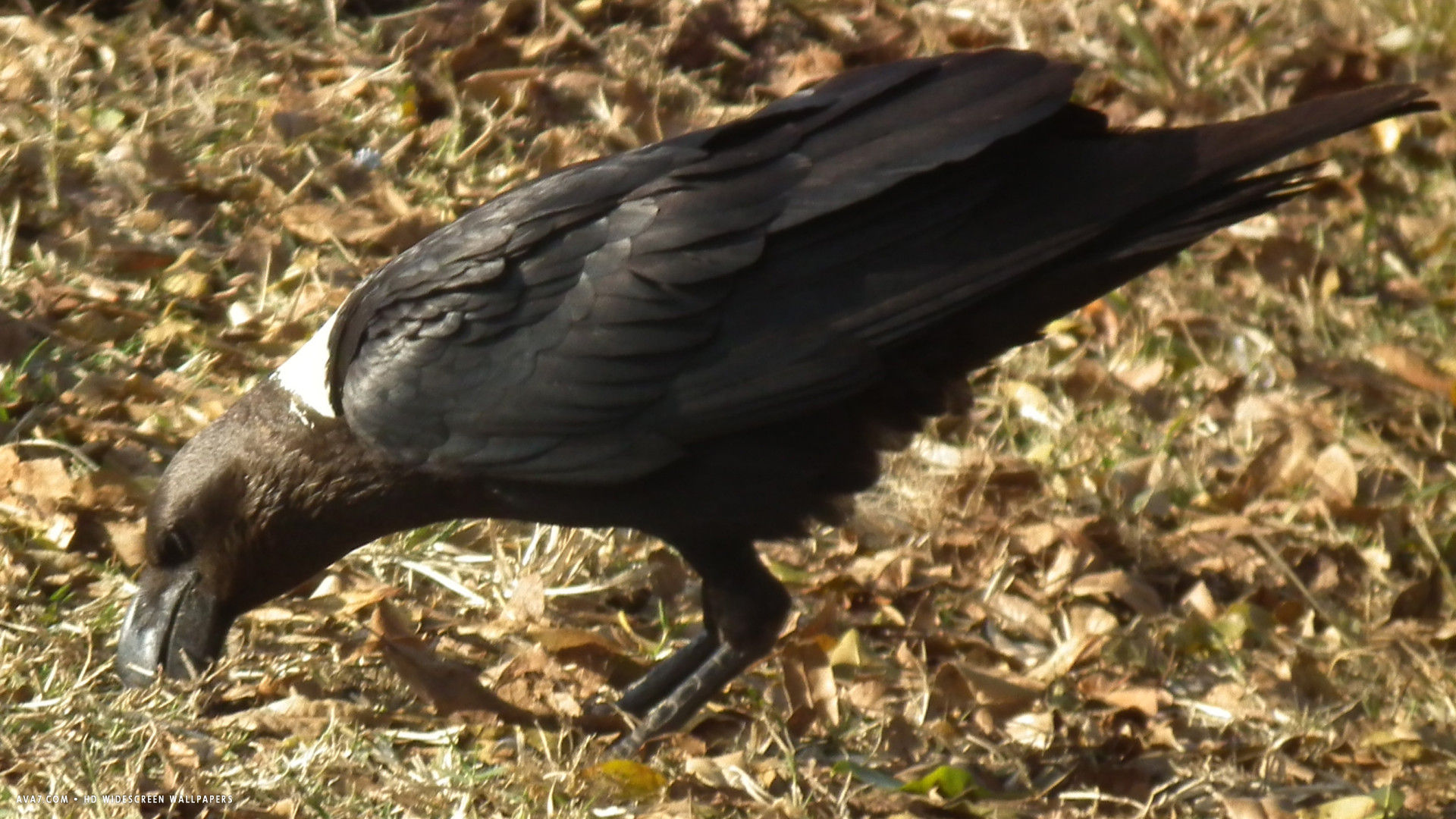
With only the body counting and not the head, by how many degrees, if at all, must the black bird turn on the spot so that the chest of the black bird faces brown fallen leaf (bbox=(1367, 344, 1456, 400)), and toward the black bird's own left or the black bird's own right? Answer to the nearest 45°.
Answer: approximately 135° to the black bird's own right

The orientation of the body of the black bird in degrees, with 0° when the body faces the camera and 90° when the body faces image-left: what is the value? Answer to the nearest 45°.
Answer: approximately 90°

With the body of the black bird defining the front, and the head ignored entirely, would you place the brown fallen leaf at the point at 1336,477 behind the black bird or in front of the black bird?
behind

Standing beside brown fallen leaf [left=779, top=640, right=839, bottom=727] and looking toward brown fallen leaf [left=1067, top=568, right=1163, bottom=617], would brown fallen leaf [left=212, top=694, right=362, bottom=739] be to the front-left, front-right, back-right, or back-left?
back-left

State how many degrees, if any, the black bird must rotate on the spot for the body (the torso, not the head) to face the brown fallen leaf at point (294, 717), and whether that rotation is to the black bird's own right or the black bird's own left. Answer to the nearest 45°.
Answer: approximately 45° to the black bird's own left

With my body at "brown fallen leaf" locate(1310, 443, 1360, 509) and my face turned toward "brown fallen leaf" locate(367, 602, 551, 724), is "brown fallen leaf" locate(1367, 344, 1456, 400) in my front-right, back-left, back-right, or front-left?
back-right
